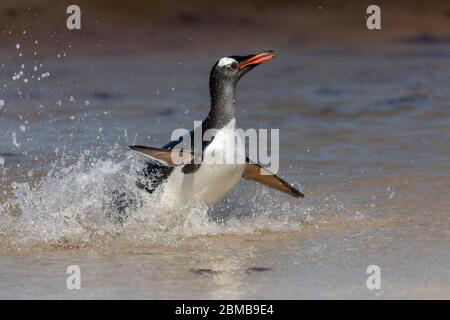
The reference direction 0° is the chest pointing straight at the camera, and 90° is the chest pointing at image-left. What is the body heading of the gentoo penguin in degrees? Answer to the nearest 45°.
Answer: approximately 315°
